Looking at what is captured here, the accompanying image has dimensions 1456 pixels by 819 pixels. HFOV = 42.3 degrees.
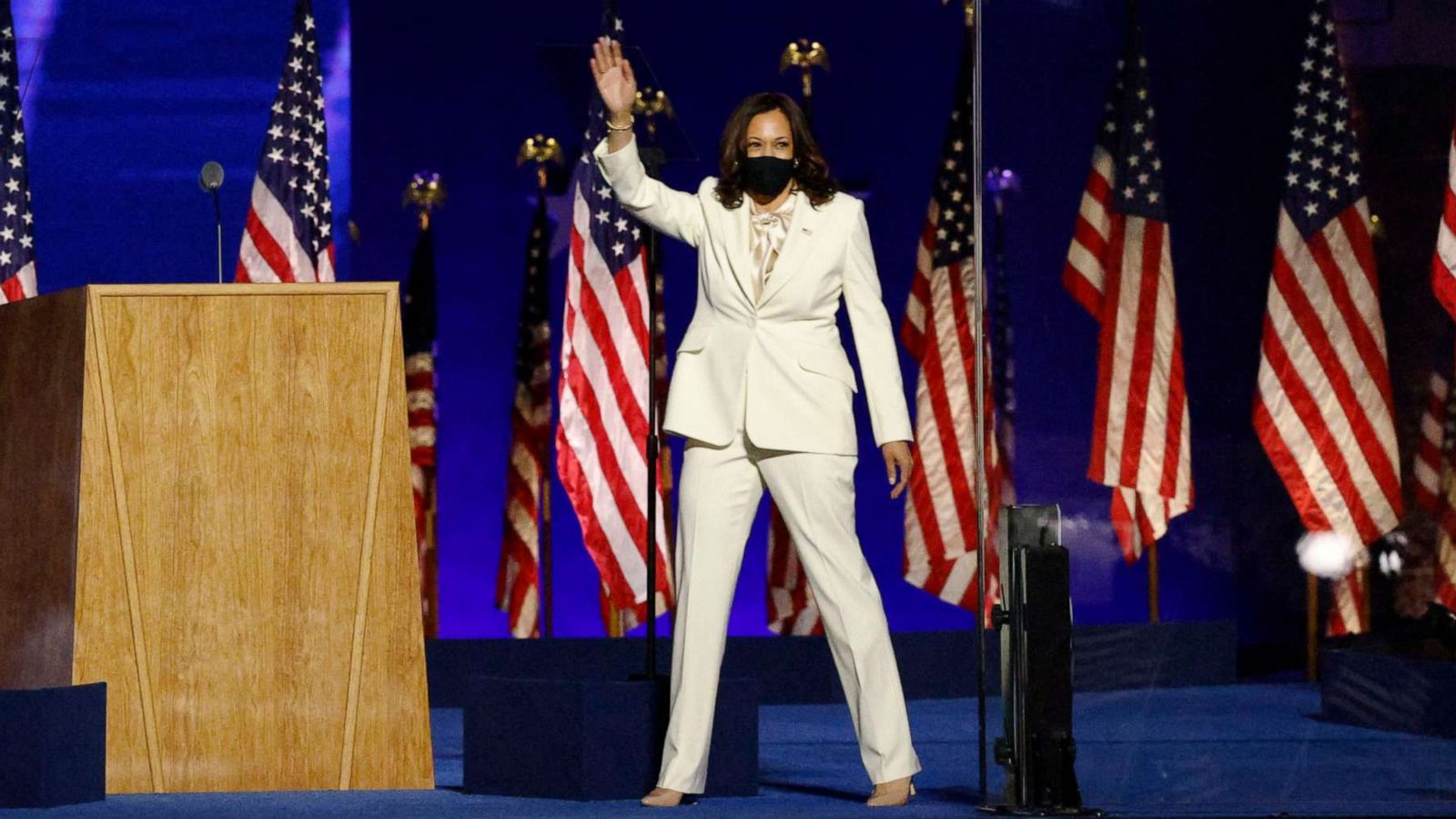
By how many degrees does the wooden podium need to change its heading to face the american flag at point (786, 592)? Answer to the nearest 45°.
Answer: approximately 135° to its left

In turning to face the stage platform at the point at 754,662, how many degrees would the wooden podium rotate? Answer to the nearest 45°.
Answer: approximately 135° to its left

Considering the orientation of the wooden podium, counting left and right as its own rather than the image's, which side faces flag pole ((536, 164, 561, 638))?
back

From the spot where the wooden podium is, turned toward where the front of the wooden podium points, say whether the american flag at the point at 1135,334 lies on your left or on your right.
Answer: on your left

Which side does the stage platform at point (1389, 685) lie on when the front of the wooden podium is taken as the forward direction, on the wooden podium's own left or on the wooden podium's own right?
on the wooden podium's own left

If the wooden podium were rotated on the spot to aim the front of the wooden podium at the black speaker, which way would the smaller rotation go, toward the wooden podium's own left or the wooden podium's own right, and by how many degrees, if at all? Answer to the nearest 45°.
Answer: approximately 45° to the wooden podium's own left

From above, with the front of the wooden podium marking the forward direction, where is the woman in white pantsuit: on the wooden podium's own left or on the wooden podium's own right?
on the wooden podium's own left

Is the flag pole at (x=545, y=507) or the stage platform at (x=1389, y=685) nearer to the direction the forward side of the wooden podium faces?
the stage platform

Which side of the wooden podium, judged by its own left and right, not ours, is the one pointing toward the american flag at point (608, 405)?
back

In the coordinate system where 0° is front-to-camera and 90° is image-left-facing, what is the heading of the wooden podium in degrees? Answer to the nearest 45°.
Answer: approximately 0°

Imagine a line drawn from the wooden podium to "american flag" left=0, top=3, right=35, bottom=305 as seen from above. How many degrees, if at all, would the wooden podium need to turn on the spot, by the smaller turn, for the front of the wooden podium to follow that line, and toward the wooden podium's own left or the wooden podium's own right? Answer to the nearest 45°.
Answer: approximately 180°

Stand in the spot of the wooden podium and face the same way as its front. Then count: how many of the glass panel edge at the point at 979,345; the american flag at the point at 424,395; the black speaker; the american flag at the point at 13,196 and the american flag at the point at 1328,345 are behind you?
2

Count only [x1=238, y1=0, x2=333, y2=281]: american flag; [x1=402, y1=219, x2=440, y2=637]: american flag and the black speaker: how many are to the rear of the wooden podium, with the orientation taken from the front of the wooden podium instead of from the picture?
2
